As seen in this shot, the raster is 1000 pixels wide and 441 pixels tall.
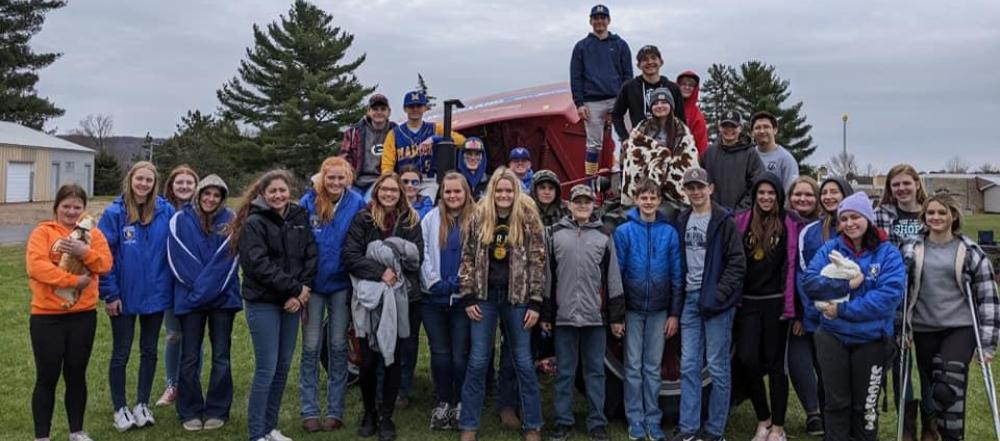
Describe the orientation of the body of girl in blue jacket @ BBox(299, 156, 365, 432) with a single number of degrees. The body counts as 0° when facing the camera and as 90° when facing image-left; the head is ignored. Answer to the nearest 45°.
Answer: approximately 0°

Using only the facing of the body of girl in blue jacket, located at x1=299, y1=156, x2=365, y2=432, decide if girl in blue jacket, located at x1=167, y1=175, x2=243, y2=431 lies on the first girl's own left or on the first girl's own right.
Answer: on the first girl's own right

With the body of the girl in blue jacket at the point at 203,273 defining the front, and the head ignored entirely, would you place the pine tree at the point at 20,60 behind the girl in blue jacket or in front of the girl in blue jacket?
behind

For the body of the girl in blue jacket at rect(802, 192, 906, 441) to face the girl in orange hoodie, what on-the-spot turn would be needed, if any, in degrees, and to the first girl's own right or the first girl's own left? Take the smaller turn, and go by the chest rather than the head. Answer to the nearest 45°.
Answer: approximately 45° to the first girl's own right

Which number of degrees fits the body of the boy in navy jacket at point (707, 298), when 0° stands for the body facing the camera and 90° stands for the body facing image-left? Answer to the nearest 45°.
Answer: approximately 45°

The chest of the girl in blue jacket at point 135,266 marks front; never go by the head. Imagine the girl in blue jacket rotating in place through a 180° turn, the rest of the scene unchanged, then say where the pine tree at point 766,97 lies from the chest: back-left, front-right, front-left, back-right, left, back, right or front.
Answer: front-right

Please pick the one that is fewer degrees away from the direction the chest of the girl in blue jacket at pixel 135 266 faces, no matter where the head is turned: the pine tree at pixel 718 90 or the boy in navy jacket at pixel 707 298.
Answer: the boy in navy jacket

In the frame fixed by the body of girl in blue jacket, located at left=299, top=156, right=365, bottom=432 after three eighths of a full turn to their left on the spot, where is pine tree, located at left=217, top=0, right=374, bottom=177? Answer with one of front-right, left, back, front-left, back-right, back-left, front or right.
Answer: front-left

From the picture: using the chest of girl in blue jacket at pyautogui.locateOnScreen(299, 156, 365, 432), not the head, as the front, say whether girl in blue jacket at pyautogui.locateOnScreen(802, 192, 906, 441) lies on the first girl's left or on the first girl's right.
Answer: on the first girl's left

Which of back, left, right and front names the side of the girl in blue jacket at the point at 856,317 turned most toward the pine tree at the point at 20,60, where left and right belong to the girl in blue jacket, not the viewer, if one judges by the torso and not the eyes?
right
